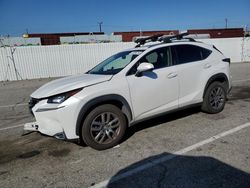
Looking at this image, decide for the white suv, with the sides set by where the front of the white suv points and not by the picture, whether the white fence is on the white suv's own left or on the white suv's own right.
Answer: on the white suv's own right

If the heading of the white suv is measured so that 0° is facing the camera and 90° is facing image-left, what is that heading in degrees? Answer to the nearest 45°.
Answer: approximately 45°
